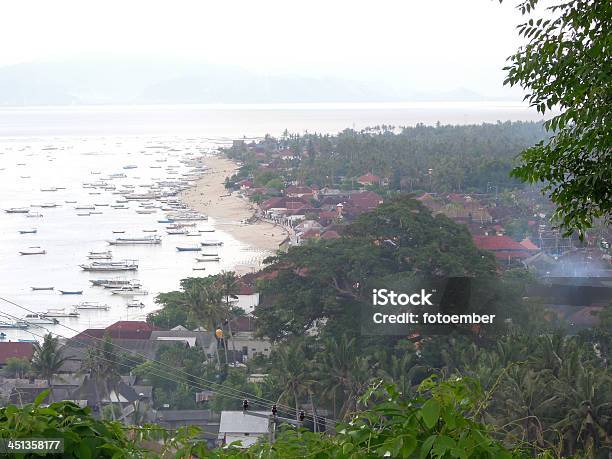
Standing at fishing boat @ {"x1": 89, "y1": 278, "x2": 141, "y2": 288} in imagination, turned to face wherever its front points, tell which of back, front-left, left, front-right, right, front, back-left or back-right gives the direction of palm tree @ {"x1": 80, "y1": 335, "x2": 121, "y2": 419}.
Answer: left

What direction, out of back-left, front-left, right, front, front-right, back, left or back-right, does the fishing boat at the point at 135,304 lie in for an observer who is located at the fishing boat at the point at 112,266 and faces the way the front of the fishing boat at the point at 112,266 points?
left

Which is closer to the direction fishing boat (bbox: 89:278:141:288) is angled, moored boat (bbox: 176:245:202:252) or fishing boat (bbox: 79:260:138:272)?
the fishing boat

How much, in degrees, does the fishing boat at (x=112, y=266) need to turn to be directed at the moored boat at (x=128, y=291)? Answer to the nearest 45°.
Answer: approximately 90° to its left

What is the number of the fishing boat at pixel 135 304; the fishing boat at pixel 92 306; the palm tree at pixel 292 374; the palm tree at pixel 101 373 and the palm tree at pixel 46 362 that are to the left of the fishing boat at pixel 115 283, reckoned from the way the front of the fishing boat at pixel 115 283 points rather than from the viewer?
5

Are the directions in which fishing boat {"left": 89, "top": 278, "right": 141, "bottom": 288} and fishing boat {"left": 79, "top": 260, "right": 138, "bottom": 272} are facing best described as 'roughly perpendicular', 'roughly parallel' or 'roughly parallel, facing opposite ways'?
roughly parallel

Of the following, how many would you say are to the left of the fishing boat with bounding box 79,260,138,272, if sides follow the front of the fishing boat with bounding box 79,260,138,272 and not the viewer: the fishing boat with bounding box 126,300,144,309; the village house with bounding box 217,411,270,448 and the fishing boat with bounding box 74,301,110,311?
3

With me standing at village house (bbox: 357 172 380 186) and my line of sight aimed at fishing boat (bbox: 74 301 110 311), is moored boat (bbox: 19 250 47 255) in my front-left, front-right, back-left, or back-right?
front-right

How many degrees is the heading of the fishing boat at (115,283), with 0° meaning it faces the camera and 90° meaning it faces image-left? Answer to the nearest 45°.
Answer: approximately 90°

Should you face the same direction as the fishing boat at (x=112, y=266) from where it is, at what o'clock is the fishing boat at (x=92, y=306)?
the fishing boat at (x=92, y=306) is roughly at 9 o'clock from the fishing boat at (x=112, y=266).

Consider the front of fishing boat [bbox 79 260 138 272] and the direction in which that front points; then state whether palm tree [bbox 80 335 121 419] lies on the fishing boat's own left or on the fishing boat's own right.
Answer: on the fishing boat's own left

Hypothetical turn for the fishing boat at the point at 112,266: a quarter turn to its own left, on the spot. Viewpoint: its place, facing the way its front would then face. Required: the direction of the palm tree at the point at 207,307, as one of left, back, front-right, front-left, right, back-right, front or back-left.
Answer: front

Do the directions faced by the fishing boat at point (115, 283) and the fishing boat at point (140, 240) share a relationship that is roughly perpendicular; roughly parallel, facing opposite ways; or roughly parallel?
roughly parallel

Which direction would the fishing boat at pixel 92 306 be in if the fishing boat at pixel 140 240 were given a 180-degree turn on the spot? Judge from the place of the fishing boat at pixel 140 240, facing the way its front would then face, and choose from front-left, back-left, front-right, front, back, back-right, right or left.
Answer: right

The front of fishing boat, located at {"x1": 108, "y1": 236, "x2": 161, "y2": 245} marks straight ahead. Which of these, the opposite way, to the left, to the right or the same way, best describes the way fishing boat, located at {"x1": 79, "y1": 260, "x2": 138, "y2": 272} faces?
the same way

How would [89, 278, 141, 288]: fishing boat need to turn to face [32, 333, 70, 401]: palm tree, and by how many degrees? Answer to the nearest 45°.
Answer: approximately 90° to its left

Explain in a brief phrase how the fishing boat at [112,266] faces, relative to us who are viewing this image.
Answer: facing to the left of the viewer

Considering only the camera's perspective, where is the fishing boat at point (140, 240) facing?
facing to the left of the viewer

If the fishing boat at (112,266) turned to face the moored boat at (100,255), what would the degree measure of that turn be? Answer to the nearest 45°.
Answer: approximately 90° to its right
